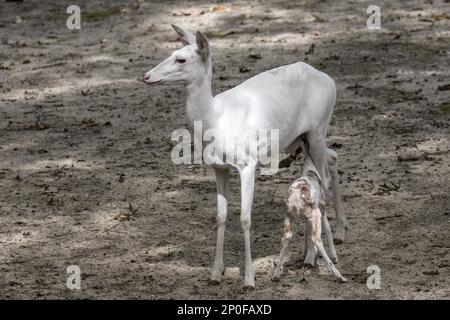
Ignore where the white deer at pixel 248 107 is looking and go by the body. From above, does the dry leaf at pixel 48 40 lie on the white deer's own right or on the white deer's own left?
on the white deer's own right

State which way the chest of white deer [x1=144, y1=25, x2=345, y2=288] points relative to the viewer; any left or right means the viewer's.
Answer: facing the viewer and to the left of the viewer
